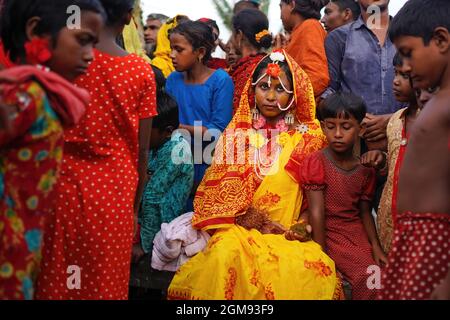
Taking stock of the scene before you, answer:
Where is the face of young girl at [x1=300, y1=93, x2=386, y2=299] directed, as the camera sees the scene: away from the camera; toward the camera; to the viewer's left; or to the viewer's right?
toward the camera

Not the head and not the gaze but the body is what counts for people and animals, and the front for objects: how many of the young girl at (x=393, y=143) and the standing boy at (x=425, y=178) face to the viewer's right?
0

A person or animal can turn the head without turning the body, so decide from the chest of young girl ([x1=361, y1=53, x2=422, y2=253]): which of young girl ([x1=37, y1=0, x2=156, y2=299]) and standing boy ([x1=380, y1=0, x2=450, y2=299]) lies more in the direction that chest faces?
the young girl

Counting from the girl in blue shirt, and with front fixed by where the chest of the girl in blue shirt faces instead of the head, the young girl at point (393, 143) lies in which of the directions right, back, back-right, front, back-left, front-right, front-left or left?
left

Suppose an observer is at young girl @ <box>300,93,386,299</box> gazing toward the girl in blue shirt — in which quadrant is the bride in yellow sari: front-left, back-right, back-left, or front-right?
front-left

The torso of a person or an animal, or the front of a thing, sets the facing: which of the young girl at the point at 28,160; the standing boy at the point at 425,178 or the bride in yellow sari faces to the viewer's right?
the young girl

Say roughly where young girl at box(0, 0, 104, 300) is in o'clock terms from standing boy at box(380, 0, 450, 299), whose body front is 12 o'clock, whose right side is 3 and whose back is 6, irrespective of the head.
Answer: The young girl is roughly at 11 o'clock from the standing boy.

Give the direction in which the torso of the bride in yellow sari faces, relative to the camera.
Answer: toward the camera

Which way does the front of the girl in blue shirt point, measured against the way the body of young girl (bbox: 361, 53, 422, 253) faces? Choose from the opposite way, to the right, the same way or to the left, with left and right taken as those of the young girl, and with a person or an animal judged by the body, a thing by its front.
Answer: the same way

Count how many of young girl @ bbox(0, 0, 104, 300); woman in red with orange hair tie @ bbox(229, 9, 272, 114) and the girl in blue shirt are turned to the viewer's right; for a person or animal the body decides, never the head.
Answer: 1

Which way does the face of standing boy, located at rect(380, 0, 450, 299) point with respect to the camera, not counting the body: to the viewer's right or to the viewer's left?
to the viewer's left

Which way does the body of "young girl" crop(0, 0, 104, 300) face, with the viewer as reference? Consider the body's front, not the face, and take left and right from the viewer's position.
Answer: facing to the right of the viewer

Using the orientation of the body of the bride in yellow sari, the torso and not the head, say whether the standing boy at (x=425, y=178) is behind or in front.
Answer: in front

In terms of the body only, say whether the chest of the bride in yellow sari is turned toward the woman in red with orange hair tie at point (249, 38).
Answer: no

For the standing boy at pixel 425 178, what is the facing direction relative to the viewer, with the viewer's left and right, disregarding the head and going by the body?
facing to the left of the viewer

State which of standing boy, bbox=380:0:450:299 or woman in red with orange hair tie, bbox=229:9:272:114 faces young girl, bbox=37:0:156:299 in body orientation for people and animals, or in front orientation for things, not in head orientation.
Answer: the standing boy

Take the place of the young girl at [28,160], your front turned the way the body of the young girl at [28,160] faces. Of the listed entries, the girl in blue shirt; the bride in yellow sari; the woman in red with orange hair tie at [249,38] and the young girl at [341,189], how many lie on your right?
0

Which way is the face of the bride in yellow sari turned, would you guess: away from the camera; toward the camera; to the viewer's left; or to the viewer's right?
toward the camera
